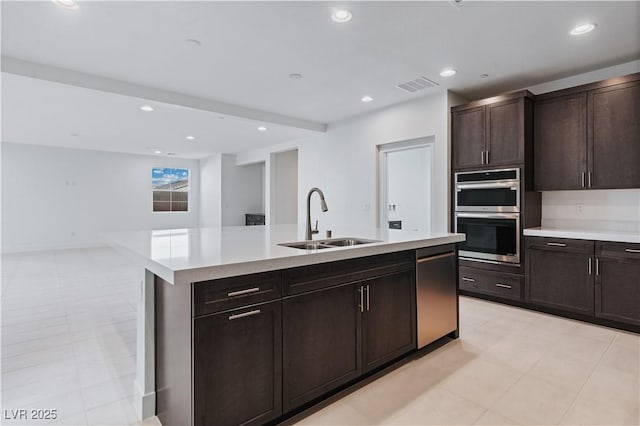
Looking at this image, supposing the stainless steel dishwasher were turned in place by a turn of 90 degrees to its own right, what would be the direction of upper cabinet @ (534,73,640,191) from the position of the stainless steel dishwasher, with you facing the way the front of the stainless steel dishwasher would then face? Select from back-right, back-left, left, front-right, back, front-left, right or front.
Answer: back

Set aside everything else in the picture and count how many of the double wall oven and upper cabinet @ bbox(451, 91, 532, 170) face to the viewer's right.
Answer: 0

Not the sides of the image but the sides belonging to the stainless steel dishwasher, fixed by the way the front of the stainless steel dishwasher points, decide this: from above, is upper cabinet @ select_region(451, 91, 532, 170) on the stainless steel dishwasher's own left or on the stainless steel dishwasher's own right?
on the stainless steel dishwasher's own left

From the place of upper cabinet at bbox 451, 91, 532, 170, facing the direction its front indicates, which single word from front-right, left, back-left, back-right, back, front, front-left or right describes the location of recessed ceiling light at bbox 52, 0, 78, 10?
front

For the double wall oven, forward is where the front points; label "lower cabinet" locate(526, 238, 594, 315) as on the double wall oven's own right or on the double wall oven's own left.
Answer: on the double wall oven's own left

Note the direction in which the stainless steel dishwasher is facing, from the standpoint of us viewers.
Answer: facing the viewer and to the right of the viewer

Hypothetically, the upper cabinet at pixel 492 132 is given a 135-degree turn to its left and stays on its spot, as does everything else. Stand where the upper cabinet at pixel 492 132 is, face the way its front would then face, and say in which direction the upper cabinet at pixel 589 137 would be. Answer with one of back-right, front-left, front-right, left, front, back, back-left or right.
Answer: front

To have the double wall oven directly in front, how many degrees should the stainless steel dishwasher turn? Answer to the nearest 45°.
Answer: approximately 135° to its left

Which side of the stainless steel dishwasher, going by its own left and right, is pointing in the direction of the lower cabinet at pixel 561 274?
left

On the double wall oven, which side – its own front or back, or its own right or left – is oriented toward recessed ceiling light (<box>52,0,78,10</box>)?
front

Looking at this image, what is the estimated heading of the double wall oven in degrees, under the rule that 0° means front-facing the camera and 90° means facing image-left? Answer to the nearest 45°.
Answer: approximately 45°

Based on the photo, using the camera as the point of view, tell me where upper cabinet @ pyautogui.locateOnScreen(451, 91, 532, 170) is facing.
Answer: facing the viewer and to the left of the viewer
